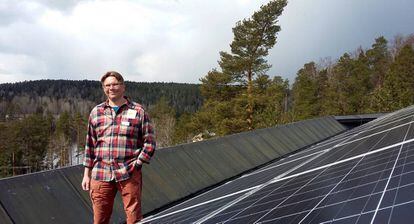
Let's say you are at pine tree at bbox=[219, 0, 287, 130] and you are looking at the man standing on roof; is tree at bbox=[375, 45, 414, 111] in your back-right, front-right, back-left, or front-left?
back-left

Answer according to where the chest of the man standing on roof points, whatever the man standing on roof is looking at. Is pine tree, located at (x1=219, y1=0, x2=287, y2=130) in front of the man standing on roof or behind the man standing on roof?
behind

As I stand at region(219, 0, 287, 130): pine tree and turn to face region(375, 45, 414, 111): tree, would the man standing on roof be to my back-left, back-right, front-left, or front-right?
back-right

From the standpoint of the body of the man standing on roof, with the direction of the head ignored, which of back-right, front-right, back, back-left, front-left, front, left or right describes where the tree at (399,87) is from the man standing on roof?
back-left

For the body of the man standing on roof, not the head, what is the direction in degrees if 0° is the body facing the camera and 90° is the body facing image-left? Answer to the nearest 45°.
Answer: approximately 0°
